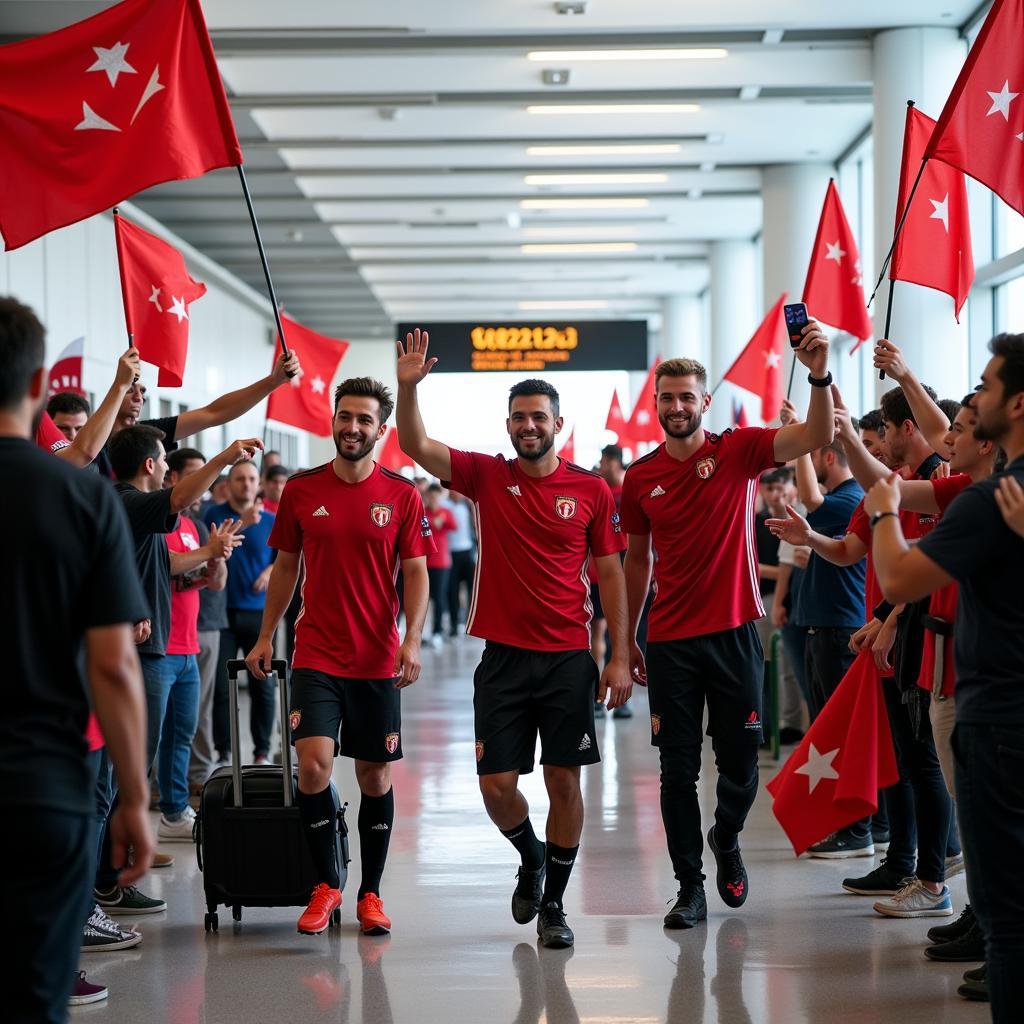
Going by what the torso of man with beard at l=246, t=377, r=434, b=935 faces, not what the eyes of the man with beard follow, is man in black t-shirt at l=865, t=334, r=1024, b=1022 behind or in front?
in front

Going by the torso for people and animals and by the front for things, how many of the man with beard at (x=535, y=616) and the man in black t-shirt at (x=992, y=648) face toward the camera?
1

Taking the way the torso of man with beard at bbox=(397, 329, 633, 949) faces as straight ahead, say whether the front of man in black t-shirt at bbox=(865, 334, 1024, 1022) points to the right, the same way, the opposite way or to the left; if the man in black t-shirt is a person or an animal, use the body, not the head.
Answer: to the right

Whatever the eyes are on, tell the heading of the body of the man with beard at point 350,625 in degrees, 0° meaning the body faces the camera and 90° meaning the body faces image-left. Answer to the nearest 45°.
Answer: approximately 0°

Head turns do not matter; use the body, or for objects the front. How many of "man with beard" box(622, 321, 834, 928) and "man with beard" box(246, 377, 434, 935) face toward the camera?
2

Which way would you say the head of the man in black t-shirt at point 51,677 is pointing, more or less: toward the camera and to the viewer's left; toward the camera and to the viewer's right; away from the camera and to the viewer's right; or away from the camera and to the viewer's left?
away from the camera and to the viewer's right

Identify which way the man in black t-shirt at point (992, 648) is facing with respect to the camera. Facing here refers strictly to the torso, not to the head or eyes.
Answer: to the viewer's left

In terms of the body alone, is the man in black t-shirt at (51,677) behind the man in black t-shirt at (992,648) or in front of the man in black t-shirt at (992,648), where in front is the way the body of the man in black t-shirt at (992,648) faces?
in front
